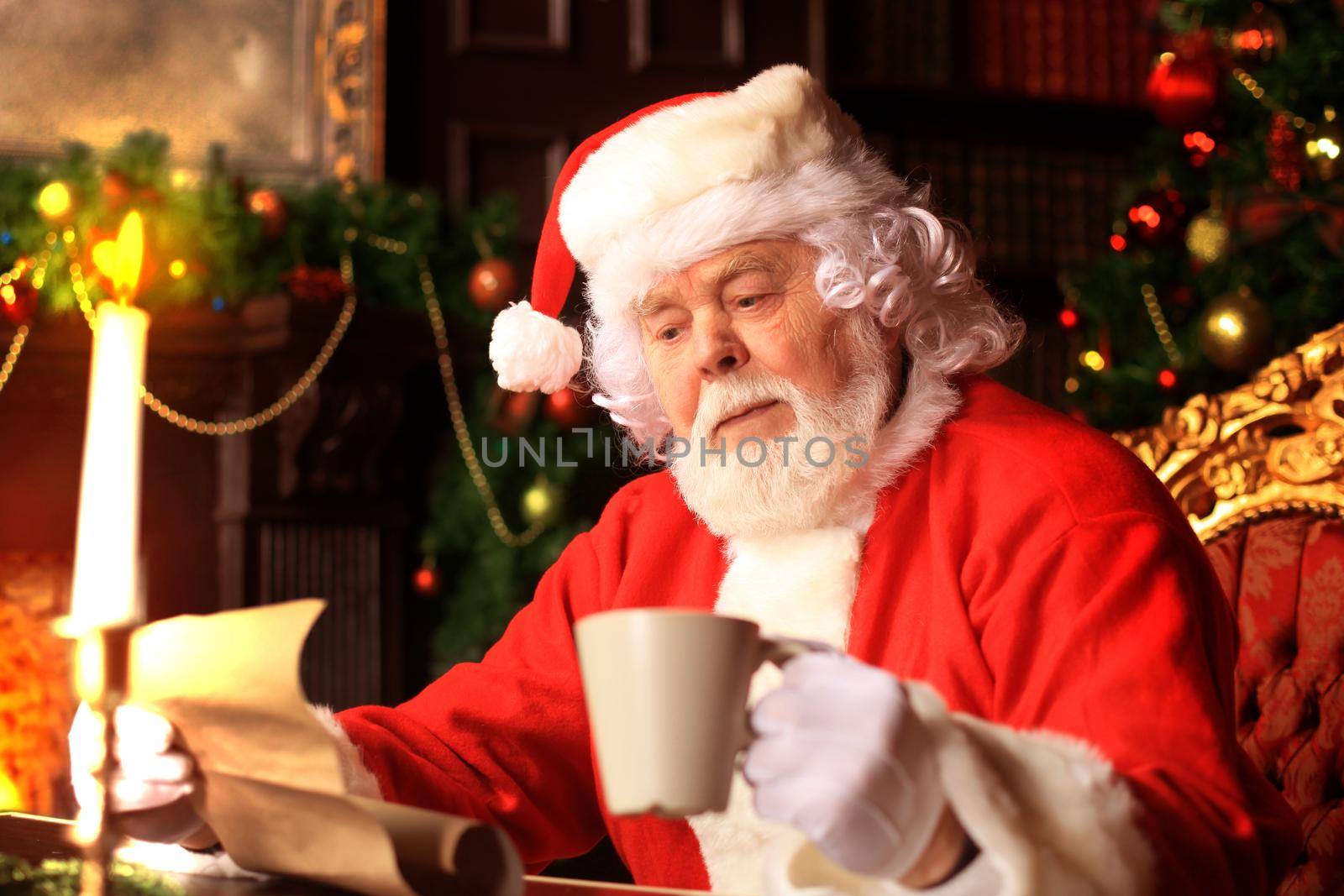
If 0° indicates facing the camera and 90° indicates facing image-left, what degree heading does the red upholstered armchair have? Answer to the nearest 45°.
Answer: approximately 45°

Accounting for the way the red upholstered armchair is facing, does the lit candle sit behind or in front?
in front

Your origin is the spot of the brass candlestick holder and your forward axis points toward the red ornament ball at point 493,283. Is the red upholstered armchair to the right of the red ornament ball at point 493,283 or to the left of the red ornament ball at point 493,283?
right

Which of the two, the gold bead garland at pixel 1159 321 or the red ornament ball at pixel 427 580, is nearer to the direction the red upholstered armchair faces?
the red ornament ball

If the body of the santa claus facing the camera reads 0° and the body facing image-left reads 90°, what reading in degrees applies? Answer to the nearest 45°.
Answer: approximately 45°

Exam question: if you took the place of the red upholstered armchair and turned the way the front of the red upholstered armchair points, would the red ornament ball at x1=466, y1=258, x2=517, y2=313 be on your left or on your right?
on your right

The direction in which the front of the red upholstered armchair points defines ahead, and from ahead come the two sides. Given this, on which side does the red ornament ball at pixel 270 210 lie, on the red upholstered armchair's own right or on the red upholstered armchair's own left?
on the red upholstered armchair's own right

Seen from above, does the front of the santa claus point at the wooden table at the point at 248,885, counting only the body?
yes

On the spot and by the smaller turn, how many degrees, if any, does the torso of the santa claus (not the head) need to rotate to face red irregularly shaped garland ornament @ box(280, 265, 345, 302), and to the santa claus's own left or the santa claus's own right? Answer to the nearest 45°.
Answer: approximately 90° to the santa claus's own right

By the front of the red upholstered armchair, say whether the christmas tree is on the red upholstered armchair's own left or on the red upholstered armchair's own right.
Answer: on the red upholstered armchair's own right

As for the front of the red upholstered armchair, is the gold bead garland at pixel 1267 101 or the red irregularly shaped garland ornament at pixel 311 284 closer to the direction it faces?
the red irregularly shaped garland ornament

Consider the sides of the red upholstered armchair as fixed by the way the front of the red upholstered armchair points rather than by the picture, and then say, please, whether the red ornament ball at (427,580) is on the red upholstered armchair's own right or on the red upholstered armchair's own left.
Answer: on the red upholstered armchair's own right

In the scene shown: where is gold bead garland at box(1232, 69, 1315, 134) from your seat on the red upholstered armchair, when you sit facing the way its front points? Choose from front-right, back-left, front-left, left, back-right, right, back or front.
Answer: back-right
